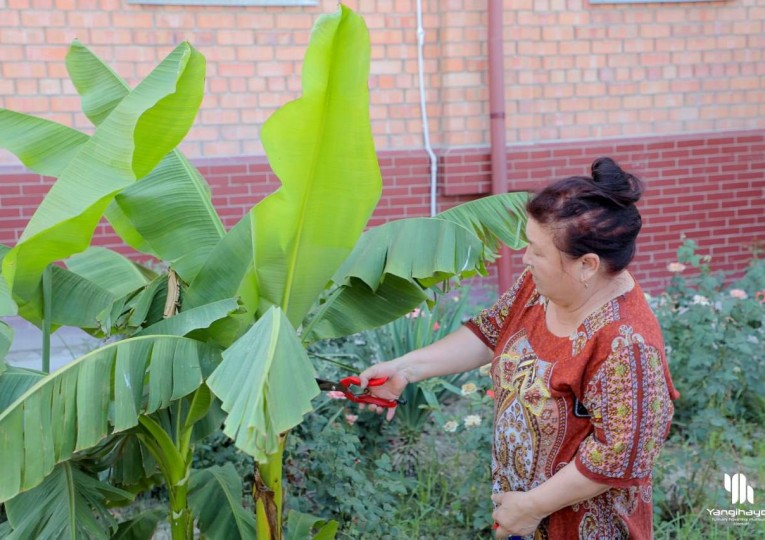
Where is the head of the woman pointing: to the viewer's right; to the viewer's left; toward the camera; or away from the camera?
to the viewer's left

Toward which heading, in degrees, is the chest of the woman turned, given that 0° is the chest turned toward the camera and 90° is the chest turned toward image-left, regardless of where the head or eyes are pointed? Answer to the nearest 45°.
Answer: approximately 45°

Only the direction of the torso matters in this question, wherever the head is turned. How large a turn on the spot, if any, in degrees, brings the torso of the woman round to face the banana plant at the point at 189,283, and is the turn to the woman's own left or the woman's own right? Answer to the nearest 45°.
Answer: approximately 45° to the woman's own right

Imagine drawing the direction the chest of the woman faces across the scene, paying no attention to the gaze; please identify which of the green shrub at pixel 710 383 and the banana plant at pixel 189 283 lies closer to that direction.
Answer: the banana plant

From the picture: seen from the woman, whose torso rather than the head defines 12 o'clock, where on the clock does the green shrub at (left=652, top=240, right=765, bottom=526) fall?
The green shrub is roughly at 5 o'clock from the woman.

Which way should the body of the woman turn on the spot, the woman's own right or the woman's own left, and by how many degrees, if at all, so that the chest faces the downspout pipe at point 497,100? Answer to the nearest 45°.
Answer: approximately 135° to the woman's own right
